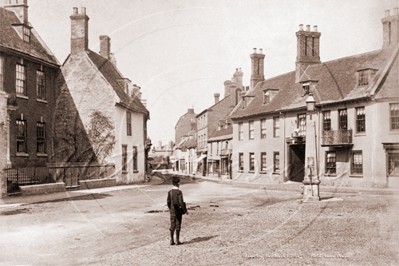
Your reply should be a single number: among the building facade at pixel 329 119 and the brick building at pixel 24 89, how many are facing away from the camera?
0

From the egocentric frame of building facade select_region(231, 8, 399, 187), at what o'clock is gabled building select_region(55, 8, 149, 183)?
The gabled building is roughly at 1 o'clock from the building facade.

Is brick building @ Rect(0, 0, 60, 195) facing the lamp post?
yes

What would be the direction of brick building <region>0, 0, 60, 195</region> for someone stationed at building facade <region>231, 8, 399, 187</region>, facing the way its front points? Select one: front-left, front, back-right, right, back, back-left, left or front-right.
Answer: front

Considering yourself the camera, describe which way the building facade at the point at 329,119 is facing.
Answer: facing the viewer and to the left of the viewer

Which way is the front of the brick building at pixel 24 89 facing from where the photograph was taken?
facing the viewer and to the right of the viewer

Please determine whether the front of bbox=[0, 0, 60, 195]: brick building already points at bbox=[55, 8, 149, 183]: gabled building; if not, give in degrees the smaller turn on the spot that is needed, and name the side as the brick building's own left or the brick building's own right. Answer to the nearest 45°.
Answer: approximately 90° to the brick building's own left

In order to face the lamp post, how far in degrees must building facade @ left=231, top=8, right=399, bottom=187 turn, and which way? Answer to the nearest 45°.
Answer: approximately 45° to its left

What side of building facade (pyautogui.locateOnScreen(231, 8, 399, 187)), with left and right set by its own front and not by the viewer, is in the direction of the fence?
front
